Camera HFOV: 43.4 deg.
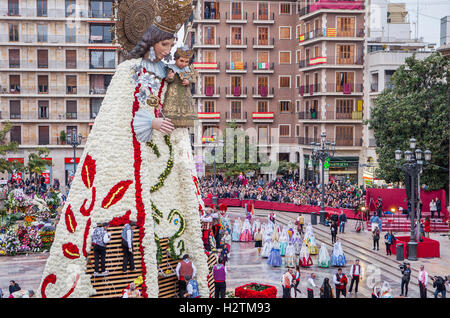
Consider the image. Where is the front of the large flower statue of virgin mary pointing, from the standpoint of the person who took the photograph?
facing the viewer and to the right of the viewer

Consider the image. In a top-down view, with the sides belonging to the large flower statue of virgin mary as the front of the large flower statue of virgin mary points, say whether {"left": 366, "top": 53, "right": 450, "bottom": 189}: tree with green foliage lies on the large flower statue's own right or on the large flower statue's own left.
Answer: on the large flower statue's own left
